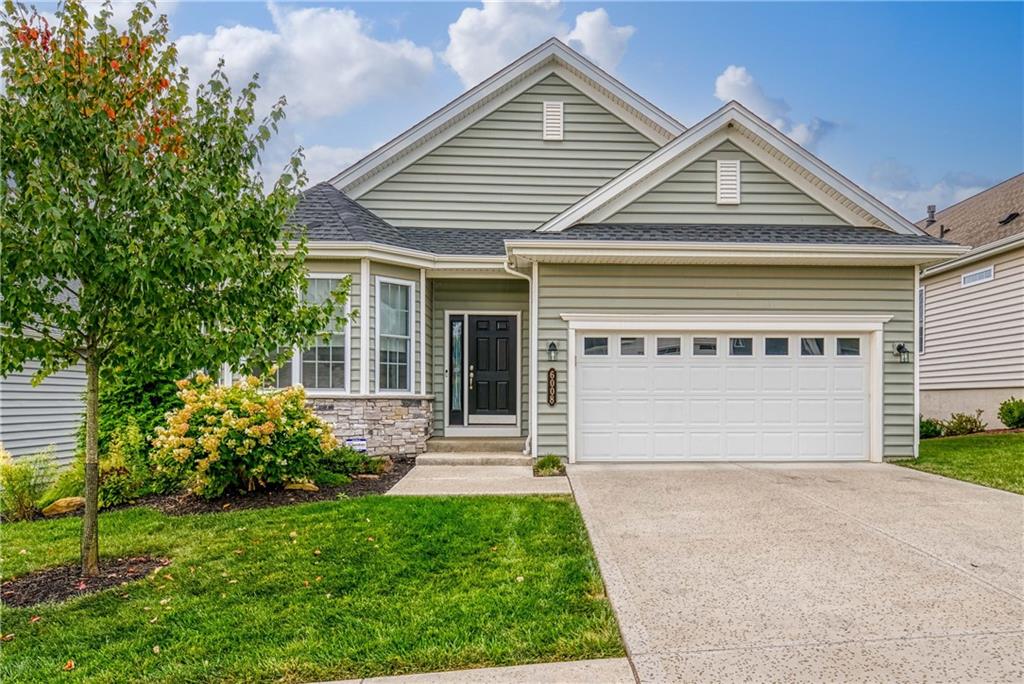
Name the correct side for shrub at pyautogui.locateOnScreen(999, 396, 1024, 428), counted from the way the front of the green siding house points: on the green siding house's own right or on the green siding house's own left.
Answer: on the green siding house's own left

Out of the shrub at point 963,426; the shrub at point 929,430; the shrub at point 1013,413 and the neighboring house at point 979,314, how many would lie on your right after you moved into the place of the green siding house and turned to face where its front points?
0

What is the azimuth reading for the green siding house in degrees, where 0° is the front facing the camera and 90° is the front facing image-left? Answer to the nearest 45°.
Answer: approximately 0°

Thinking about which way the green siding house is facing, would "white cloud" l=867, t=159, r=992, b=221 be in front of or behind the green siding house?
behind

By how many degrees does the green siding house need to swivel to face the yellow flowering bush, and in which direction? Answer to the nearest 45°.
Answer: approximately 45° to its right

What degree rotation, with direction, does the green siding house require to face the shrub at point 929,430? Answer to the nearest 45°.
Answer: approximately 135° to its left

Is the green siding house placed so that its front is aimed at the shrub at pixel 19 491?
no

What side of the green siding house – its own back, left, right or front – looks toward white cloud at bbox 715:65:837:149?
back

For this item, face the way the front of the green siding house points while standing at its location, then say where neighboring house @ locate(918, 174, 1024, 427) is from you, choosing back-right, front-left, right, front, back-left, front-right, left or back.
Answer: back-left

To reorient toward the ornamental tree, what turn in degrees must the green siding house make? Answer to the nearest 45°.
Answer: approximately 45° to its right

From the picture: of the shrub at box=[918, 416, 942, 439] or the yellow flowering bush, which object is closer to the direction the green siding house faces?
the yellow flowering bush
